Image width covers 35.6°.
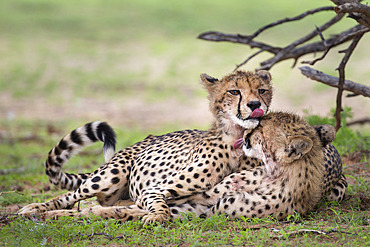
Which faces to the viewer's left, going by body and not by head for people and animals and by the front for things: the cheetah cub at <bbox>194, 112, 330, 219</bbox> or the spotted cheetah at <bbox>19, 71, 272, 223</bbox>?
the cheetah cub

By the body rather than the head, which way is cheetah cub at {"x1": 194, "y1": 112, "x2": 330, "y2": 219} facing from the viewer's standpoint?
to the viewer's left

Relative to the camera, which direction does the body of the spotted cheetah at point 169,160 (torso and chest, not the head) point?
to the viewer's right

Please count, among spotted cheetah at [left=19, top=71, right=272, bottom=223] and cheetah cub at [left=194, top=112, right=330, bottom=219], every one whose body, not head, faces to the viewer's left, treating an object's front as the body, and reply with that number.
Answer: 1

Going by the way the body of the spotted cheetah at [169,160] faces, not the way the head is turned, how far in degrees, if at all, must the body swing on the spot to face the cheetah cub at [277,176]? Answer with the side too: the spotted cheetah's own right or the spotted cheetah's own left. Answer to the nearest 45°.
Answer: approximately 45° to the spotted cheetah's own right

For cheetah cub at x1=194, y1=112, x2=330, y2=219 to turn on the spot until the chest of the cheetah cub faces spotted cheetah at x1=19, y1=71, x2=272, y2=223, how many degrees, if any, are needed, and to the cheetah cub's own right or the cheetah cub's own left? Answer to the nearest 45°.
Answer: approximately 45° to the cheetah cub's own right

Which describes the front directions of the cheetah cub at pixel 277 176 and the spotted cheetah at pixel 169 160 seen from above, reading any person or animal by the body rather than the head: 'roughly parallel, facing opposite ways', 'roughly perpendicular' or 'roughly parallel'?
roughly parallel, facing opposite ways
